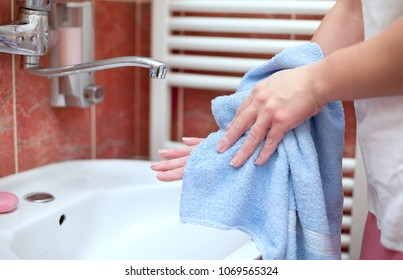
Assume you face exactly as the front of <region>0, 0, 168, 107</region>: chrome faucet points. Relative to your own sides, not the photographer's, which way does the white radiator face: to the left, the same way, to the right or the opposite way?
to the right

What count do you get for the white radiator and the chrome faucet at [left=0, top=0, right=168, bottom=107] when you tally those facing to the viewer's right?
1

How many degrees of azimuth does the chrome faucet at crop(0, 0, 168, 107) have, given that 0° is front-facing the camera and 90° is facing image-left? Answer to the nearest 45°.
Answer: approximately 270°

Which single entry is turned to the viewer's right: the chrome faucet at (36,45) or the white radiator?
the chrome faucet
